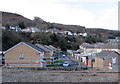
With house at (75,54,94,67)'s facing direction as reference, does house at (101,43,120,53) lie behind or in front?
behind

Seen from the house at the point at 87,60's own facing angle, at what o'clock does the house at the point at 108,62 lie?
the house at the point at 108,62 is roughly at 10 o'clock from the house at the point at 87,60.

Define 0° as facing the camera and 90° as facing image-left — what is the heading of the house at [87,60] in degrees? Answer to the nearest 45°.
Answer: approximately 45°
